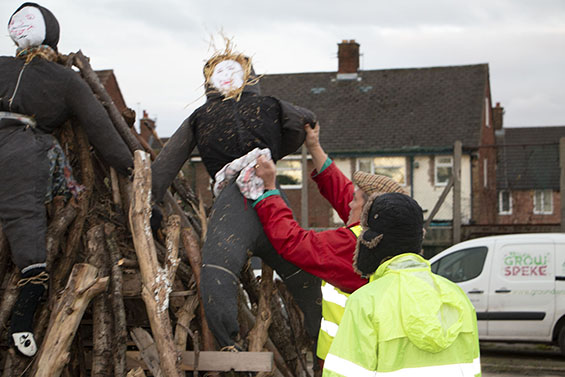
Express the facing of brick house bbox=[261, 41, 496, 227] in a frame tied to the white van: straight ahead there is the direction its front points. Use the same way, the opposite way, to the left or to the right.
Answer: to the left

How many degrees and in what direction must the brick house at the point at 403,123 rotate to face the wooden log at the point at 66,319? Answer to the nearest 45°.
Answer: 0° — it already faces it

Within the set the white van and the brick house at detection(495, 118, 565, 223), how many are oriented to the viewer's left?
1

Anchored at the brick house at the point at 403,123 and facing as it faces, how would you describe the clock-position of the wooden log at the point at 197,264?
The wooden log is roughly at 12 o'clock from the brick house.

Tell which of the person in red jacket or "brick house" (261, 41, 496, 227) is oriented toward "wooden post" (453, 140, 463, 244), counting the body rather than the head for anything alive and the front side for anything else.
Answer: the brick house

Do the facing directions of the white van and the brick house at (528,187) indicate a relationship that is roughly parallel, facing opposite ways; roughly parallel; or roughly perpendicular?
roughly perpendicular

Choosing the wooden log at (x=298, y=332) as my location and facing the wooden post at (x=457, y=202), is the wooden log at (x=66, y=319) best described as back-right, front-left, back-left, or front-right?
back-left

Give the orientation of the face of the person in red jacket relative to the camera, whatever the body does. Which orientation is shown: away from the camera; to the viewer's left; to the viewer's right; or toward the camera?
to the viewer's left

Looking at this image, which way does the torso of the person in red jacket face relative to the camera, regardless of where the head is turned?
to the viewer's left
